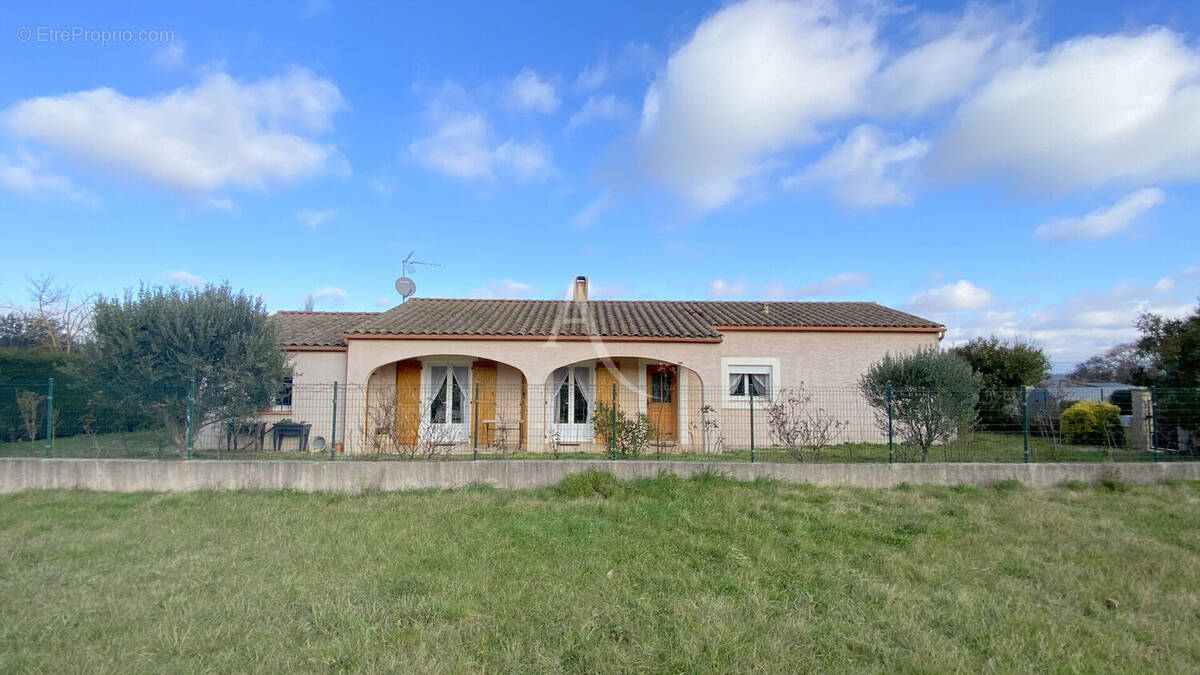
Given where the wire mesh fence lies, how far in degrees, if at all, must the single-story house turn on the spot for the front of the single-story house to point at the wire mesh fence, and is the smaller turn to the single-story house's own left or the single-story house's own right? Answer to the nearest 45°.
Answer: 0° — it already faces it

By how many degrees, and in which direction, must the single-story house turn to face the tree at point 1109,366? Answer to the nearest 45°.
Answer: approximately 135° to its left

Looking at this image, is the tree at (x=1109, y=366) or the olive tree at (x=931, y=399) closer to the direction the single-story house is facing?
the olive tree

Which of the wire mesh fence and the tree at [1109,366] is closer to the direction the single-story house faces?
the wire mesh fence

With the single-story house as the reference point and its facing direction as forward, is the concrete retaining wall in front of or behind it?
in front

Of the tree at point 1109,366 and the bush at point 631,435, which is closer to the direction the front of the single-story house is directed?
the bush

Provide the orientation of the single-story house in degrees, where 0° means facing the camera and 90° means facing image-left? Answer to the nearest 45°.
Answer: approximately 0°

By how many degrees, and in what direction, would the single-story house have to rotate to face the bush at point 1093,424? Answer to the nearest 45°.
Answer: approximately 90° to its left

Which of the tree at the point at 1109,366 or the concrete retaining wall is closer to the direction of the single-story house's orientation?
the concrete retaining wall
